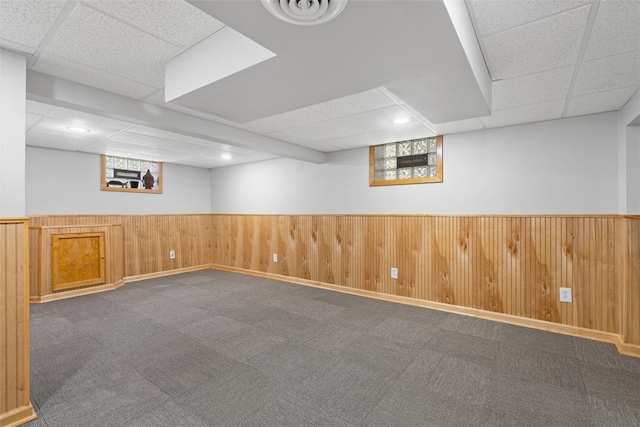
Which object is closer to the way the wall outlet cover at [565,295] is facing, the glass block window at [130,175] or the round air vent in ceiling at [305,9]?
the round air vent in ceiling

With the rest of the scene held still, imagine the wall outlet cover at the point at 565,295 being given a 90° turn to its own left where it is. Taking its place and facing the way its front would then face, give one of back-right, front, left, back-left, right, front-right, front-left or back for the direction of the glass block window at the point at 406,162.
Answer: back

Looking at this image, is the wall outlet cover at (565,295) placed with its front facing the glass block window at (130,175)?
no

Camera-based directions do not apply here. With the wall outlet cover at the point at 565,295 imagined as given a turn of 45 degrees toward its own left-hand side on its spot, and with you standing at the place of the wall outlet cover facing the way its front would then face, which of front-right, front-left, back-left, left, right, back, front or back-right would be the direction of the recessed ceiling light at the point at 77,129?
right

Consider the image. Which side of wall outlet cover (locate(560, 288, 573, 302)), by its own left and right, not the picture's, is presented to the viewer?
front

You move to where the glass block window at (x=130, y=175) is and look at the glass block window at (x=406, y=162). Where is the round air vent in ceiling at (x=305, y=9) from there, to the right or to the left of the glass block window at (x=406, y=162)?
right
